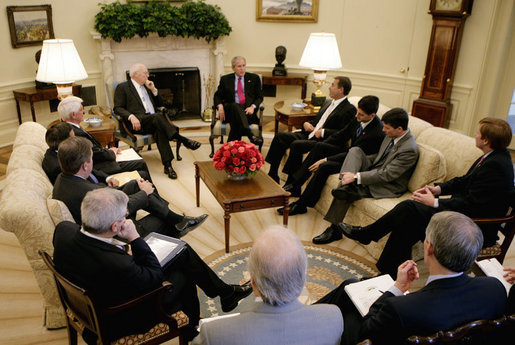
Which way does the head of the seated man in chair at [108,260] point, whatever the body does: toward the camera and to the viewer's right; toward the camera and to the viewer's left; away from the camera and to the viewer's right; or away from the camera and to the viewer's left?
away from the camera and to the viewer's right

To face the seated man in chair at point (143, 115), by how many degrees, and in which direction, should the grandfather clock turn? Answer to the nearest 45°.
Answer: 0° — it already faces them

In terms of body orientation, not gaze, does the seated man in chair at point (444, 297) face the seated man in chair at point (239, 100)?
yes

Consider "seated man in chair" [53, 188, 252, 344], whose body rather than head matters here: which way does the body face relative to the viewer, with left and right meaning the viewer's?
facing away from the viewer and to the right of the viewer

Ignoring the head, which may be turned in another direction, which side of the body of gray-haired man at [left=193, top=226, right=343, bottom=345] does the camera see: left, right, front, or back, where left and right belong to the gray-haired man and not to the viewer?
back

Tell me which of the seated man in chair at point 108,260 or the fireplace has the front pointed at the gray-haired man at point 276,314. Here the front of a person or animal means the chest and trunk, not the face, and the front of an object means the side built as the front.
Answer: the fireplace

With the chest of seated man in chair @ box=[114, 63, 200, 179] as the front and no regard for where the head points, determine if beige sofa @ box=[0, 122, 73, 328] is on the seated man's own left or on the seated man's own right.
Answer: on the seated man's own right

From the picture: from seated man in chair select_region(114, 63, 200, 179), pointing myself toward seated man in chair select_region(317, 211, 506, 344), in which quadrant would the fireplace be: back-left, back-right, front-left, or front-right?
back-left

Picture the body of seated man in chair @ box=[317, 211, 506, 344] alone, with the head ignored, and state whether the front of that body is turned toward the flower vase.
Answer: yes

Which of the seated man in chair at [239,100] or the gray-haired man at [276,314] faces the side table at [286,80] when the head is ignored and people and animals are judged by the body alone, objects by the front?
the gray-haired man

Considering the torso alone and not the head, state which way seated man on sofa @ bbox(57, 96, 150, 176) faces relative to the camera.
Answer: to the viewer's right

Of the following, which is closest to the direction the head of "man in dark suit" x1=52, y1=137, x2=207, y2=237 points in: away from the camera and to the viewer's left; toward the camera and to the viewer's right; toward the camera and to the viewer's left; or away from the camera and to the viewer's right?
away from the camera and to the viewer's right

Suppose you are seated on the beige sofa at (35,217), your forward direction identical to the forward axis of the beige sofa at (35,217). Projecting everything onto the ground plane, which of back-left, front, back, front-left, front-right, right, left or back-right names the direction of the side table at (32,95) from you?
left

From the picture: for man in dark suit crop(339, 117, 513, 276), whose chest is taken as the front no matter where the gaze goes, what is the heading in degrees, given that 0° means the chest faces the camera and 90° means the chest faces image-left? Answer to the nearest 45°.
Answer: approximately 90°

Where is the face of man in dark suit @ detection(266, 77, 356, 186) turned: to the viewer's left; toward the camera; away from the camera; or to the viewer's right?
to the viewer's left
